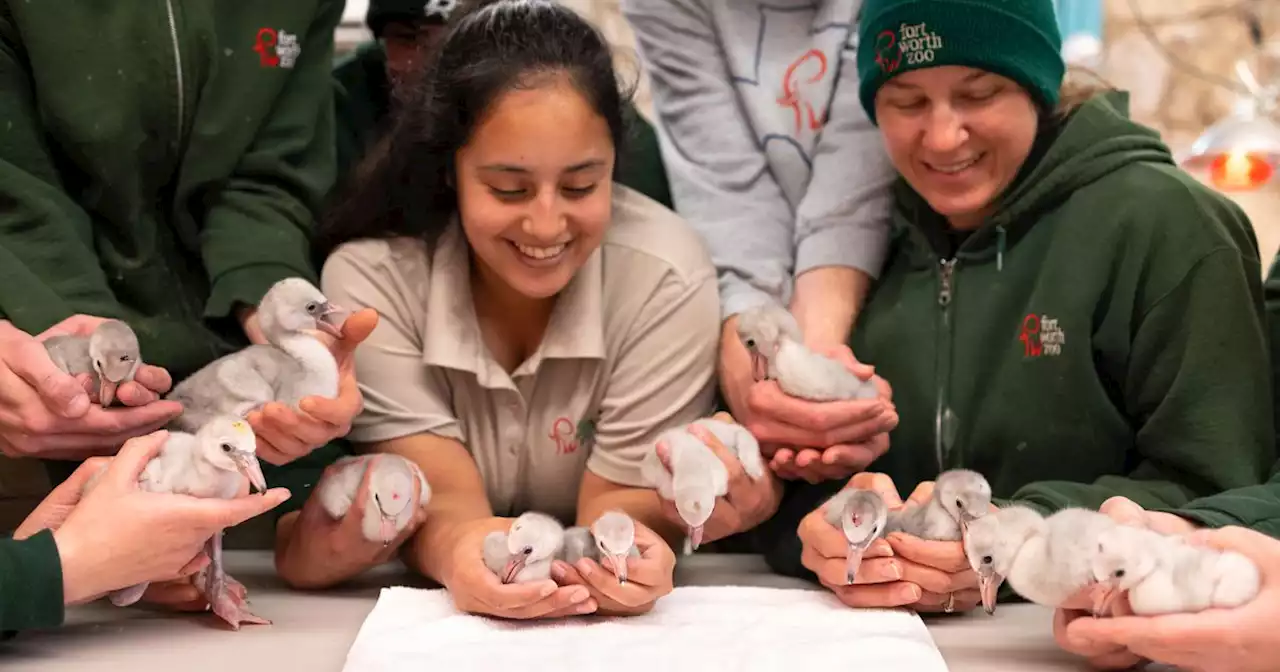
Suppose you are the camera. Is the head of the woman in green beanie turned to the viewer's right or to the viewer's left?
to the viewer's left

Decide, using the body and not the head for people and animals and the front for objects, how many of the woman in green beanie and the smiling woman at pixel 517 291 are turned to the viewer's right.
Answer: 0

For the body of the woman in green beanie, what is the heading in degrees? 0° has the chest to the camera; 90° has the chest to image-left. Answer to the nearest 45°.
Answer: approximately 45°

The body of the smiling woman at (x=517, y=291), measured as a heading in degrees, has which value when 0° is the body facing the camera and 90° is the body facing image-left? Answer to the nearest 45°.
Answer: approximately 0°

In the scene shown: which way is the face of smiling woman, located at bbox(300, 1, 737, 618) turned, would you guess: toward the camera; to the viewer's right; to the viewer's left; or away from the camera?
toward the camera

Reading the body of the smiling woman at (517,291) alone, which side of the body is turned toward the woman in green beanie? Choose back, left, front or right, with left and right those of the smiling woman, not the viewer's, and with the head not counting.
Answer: left

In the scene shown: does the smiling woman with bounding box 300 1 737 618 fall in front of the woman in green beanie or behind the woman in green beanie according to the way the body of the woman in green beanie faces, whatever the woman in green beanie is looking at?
in front
